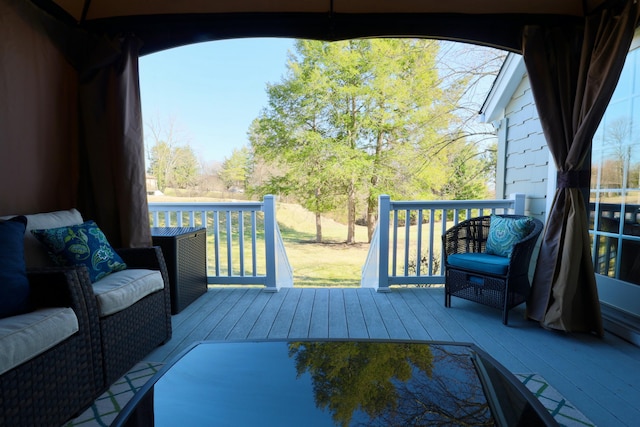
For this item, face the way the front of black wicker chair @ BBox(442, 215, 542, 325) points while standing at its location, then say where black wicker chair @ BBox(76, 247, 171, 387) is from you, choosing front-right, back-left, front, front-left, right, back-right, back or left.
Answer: front

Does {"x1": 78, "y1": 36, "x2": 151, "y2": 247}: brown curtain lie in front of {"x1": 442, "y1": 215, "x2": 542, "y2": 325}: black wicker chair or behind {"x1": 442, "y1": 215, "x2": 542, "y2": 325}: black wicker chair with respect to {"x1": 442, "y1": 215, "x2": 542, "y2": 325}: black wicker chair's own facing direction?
in front

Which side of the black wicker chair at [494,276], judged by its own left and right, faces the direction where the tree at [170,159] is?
right

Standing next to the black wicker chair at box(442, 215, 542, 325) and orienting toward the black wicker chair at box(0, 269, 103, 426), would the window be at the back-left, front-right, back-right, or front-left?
back-left

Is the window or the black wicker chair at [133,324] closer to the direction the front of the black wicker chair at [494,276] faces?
the black wicker chair

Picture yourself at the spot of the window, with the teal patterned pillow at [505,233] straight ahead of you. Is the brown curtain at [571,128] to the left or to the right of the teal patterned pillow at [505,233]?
left

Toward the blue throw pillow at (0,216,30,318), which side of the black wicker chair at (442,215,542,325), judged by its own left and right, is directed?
front

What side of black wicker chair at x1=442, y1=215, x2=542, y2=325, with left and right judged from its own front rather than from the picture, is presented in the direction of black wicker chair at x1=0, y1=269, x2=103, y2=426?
front

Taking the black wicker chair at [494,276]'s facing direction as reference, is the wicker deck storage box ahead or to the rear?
ahead

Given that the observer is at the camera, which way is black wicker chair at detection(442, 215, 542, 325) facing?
facing the viewer and to the left of the viewer

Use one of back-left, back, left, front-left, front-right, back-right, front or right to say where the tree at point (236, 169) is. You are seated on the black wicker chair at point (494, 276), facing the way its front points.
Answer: right

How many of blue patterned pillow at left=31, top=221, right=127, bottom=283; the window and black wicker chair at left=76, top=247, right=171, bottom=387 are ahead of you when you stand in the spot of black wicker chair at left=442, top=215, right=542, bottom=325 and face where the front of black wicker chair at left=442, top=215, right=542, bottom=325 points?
2

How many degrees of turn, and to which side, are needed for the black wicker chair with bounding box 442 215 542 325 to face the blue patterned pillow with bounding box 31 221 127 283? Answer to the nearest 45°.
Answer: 0° — it already faces it
